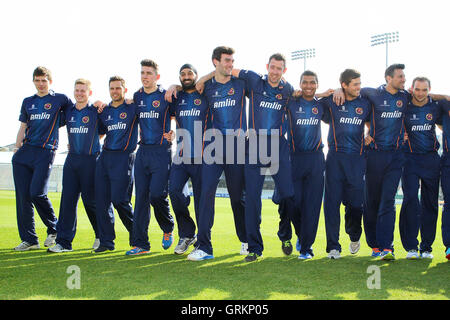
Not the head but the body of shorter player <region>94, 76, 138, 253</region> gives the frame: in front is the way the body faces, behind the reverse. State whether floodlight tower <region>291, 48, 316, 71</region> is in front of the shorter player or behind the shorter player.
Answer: behind

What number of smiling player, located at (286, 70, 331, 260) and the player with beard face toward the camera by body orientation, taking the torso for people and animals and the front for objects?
2

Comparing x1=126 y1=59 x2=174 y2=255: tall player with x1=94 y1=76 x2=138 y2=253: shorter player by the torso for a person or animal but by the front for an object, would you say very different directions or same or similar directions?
same or similar directions

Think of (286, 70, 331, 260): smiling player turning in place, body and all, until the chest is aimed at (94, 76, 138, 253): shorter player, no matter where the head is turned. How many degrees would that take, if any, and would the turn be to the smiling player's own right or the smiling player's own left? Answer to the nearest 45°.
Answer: approximately 90° to the smiling player's own right

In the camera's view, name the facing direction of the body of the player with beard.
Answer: toward the camera

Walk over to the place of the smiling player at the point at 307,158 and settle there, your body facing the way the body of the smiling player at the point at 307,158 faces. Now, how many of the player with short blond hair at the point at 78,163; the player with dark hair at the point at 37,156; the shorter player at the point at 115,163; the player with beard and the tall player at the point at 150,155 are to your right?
5

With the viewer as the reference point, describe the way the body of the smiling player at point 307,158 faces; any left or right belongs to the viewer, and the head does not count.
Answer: facing the viewer

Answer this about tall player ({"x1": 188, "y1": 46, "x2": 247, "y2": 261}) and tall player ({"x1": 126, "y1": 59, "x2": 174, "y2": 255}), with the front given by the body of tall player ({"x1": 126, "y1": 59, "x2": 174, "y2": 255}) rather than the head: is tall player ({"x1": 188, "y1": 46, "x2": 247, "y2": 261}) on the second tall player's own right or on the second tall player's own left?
on the second tall player's own left

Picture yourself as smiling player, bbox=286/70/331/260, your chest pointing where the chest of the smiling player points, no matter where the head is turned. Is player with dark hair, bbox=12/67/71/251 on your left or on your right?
on your right

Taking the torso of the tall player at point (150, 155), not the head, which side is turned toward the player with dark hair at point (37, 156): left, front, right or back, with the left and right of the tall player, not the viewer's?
right

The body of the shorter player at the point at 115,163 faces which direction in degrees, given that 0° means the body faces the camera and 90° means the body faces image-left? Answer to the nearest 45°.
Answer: approximately 45°

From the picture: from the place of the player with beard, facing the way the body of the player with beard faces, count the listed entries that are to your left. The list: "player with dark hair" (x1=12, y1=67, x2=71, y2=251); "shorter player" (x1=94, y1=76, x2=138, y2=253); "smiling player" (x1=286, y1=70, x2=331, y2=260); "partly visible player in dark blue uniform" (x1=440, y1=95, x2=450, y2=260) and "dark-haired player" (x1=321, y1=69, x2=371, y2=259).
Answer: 3
